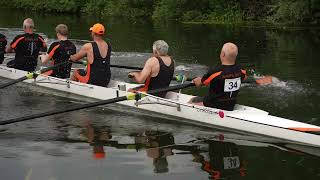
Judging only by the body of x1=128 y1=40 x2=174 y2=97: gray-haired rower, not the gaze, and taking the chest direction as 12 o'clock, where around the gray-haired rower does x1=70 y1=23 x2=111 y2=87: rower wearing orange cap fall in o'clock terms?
The rower wearing orange cap is roughly at 12 o'clock from the gray-haired rower.

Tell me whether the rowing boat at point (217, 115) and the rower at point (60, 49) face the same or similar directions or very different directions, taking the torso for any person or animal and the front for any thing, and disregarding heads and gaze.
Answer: very different directions

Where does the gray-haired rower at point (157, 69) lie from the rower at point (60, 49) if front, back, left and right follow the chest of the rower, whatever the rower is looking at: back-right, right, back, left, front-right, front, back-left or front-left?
back

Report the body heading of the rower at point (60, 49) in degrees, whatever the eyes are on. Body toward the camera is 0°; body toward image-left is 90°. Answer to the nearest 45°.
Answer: approximately 135°

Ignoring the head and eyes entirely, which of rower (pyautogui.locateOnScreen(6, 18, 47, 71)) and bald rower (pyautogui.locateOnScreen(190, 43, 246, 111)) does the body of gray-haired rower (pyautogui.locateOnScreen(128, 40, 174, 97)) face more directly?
the rower

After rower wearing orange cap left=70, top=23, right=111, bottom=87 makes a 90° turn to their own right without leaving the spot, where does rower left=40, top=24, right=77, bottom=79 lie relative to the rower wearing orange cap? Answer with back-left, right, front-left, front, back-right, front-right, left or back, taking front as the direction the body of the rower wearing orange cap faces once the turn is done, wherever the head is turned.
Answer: left

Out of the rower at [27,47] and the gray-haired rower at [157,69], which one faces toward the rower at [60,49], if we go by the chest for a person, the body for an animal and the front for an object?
the gray-haired rower

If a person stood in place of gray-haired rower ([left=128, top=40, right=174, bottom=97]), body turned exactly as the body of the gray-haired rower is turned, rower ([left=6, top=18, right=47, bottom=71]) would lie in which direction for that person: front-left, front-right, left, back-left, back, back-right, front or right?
front

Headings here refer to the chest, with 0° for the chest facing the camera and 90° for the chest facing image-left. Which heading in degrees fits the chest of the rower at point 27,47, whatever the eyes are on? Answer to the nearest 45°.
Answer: approximately 135°

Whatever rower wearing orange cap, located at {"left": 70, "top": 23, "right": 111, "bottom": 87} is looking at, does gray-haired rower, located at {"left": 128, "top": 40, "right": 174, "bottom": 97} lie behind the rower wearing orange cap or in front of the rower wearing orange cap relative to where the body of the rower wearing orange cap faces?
behind

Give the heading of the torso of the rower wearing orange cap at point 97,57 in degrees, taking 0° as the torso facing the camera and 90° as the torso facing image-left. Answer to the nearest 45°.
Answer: approximately 135°

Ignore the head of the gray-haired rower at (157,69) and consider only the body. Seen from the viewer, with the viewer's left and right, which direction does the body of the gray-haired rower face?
facing away from the viewer and to the left of the viewer

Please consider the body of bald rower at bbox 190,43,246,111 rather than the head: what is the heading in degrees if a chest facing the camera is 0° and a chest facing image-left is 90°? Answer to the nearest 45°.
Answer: approximately 135°

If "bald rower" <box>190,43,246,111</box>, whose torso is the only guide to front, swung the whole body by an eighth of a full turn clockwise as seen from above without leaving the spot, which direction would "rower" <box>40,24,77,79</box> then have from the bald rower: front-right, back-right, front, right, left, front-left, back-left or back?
front-left
